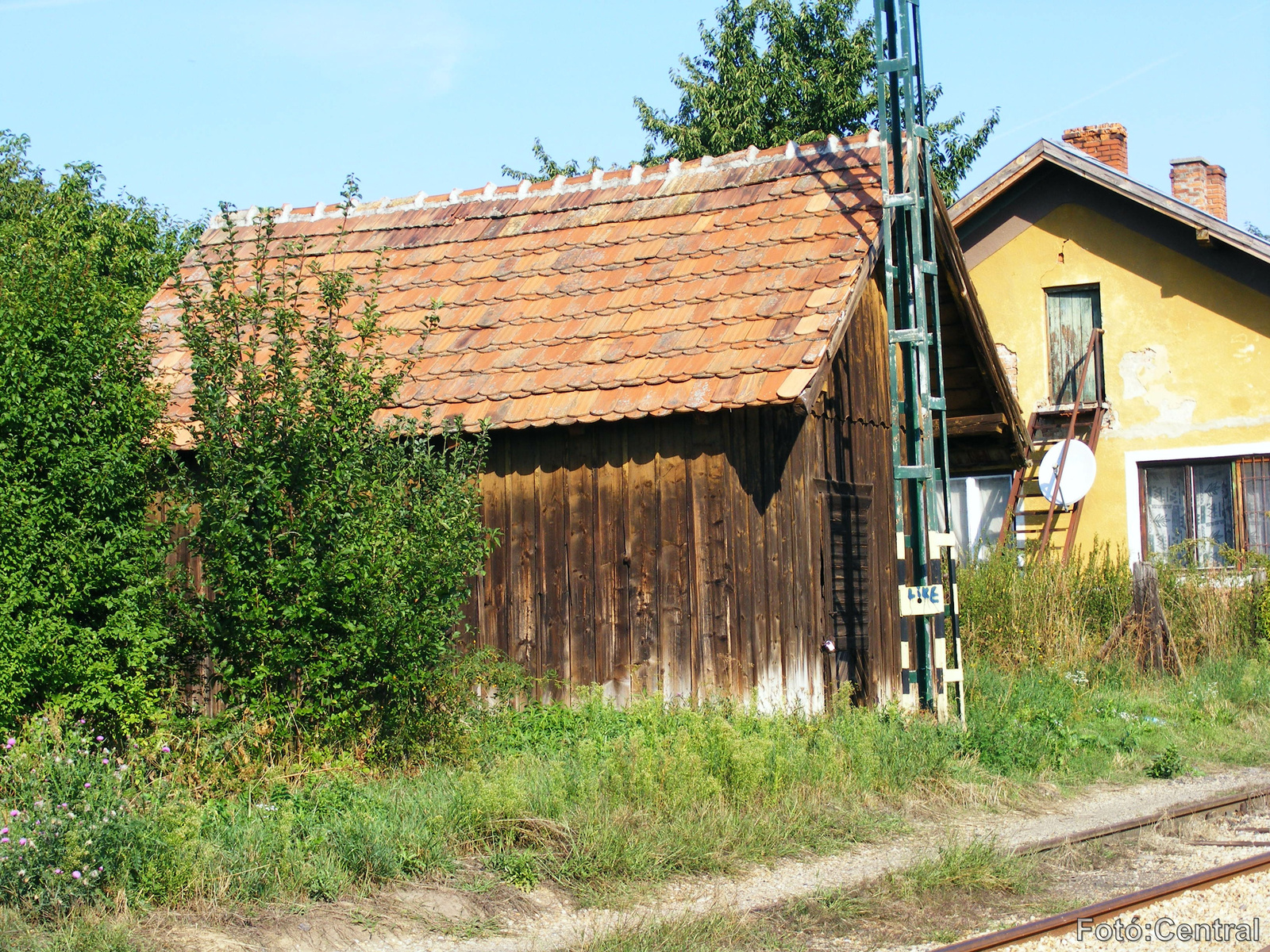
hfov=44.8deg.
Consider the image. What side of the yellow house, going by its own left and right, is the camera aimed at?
front

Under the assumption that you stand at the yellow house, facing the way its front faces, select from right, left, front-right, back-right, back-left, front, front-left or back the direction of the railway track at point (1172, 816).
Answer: front

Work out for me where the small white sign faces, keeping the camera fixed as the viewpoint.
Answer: facing the viewer

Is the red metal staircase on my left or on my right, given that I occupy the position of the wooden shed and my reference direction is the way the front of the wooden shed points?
on my left

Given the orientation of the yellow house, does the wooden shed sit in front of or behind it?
in front

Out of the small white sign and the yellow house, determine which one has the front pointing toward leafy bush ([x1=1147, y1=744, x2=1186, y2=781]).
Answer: the yellow house

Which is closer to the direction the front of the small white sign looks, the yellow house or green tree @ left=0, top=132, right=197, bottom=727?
the green tree

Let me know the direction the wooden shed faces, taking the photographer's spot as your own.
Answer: facing the viewer and to the right of the viewer

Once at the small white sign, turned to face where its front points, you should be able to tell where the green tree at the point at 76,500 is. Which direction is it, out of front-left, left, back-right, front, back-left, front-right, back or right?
front-right

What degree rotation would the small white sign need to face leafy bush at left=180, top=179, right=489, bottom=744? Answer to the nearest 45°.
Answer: approximately 45° to its right

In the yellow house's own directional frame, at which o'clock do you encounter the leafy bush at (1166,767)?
The leafy bush is roughly at 12 o'clock from the yellow house.

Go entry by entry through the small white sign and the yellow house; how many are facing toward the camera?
2

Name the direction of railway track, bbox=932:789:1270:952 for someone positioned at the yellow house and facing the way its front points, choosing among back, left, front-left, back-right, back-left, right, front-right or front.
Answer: front

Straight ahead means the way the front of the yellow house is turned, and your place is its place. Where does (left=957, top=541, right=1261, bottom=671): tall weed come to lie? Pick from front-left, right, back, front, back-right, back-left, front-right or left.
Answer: front

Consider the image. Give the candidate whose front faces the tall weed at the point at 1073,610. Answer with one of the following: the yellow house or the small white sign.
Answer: the yellow house

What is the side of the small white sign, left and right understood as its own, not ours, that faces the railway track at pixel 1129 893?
front
